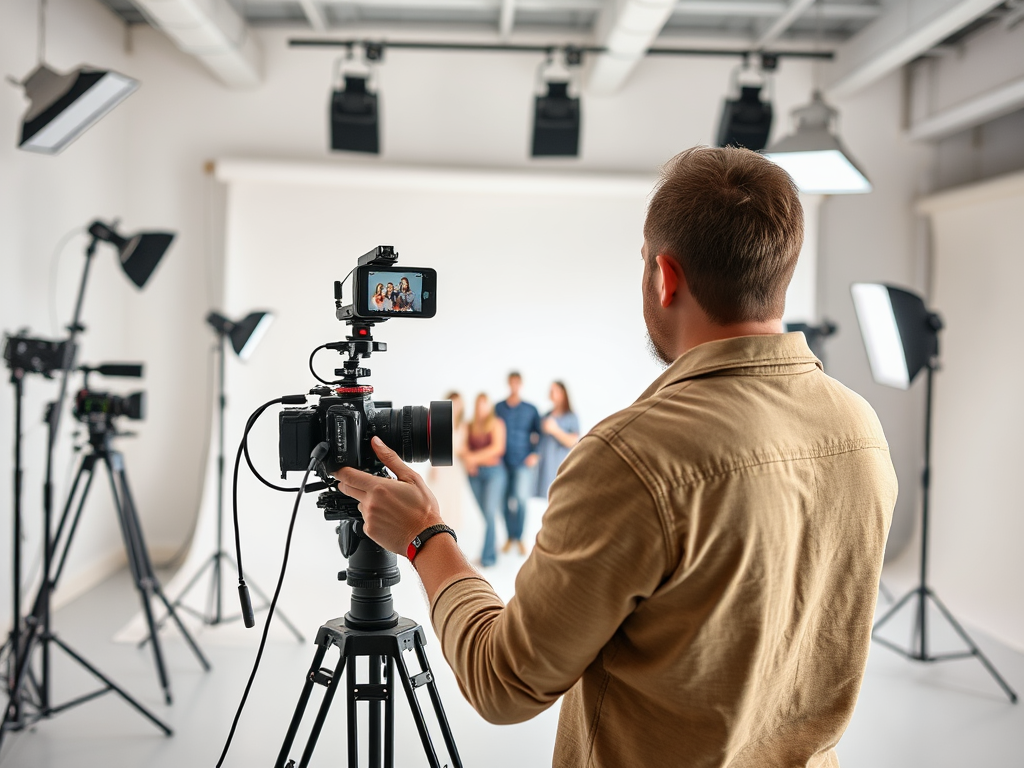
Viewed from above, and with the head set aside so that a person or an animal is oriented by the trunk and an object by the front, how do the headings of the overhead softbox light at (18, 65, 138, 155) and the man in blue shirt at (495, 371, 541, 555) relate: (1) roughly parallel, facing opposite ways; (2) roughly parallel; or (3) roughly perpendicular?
roughly perpendicular

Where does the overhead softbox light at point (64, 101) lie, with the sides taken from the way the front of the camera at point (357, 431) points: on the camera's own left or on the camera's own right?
on the camera's own left

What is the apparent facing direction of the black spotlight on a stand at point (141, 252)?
to the viewer's right

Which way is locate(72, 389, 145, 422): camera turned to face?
to the viewer's right

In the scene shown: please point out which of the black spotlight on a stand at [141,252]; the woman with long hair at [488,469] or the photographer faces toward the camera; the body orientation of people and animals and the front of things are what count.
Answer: the woman with long hair

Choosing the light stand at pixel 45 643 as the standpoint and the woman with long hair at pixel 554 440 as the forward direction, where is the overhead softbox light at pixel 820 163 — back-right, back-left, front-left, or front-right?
front-right

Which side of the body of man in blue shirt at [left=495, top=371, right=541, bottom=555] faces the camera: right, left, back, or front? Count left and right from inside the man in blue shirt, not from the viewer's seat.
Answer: front

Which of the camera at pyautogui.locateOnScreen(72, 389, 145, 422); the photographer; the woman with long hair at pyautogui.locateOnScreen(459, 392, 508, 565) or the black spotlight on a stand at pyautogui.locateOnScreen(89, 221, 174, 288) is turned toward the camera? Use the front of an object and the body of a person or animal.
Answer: the woman with long hair

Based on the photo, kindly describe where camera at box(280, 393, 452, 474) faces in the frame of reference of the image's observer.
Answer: facing to the right of the viewer

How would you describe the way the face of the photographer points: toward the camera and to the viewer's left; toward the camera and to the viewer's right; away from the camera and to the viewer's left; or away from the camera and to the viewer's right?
away from the camera and to the viewer's left

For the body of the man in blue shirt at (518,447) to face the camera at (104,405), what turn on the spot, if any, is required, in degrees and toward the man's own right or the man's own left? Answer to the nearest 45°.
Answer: approximately 45° to the man's own right

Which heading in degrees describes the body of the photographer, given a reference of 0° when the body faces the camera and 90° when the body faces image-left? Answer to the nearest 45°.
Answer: approximately 135°
